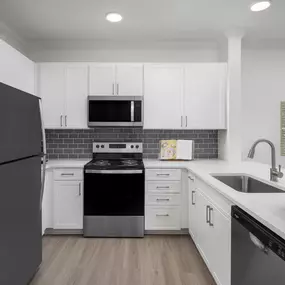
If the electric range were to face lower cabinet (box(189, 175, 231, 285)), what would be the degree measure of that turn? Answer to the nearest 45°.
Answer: approximately 45° to its left

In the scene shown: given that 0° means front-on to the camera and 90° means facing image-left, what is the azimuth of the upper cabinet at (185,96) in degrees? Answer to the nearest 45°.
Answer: approximately 0°

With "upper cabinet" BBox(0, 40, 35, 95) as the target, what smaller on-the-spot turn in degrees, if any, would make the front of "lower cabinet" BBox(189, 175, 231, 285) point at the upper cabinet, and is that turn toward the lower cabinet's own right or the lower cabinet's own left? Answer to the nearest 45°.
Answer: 0° — it already faces it

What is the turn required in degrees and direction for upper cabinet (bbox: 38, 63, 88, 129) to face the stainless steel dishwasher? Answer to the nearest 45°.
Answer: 0° — it already faces it

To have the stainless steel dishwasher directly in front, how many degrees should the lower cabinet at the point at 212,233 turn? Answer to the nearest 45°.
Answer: approximately 90° to its left

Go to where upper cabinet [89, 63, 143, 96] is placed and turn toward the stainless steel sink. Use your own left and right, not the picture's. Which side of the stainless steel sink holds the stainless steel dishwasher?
right

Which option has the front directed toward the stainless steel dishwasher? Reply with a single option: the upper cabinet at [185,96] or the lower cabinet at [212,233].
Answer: the upper cabinet

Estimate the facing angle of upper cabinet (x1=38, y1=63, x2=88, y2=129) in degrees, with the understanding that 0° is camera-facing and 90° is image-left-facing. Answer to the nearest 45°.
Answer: approximately 0°

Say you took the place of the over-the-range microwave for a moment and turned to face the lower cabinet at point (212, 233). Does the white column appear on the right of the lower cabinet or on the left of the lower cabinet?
left
